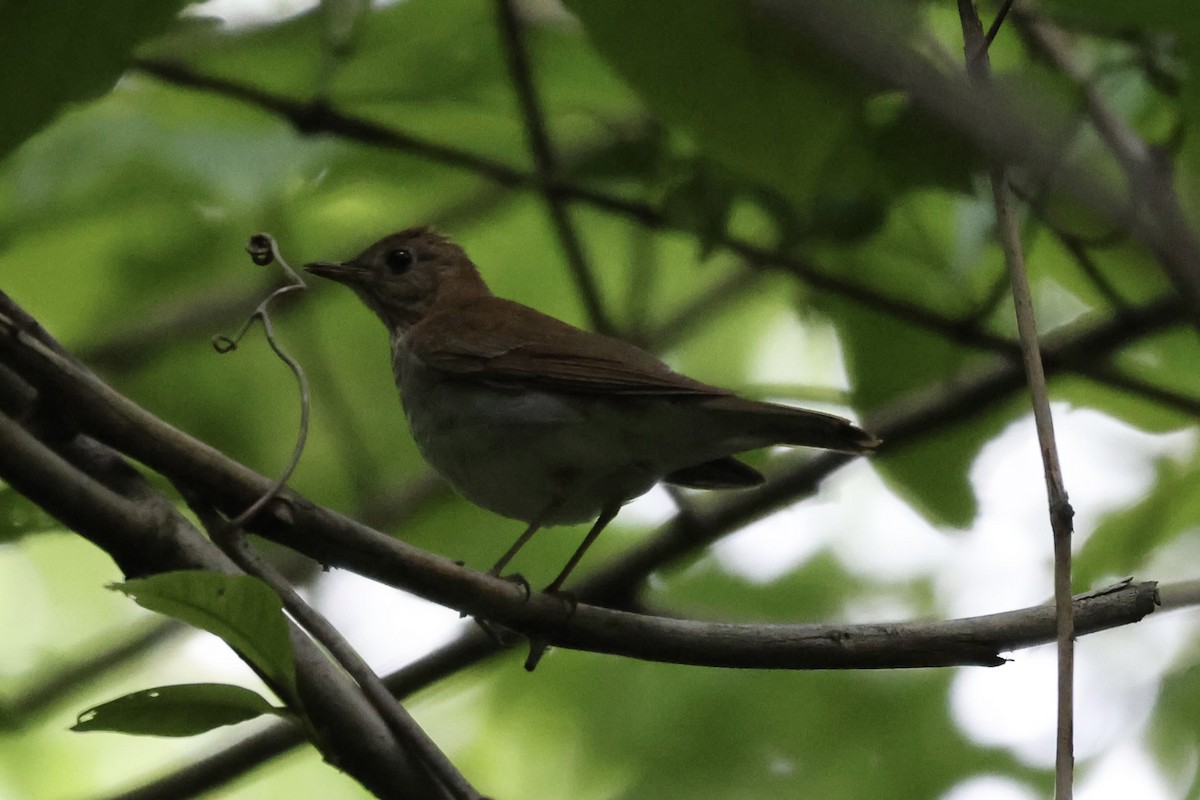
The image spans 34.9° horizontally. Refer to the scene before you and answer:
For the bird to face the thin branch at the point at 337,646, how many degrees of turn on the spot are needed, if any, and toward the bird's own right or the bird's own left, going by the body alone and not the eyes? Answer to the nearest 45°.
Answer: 0° — it already faces it

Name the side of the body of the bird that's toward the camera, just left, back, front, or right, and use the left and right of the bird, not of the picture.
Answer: left

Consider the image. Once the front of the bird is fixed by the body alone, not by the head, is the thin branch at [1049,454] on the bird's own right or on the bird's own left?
on the bird's own left

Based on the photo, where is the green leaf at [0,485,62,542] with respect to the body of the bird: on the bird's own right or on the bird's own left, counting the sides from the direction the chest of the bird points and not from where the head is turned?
on the bird's own left
